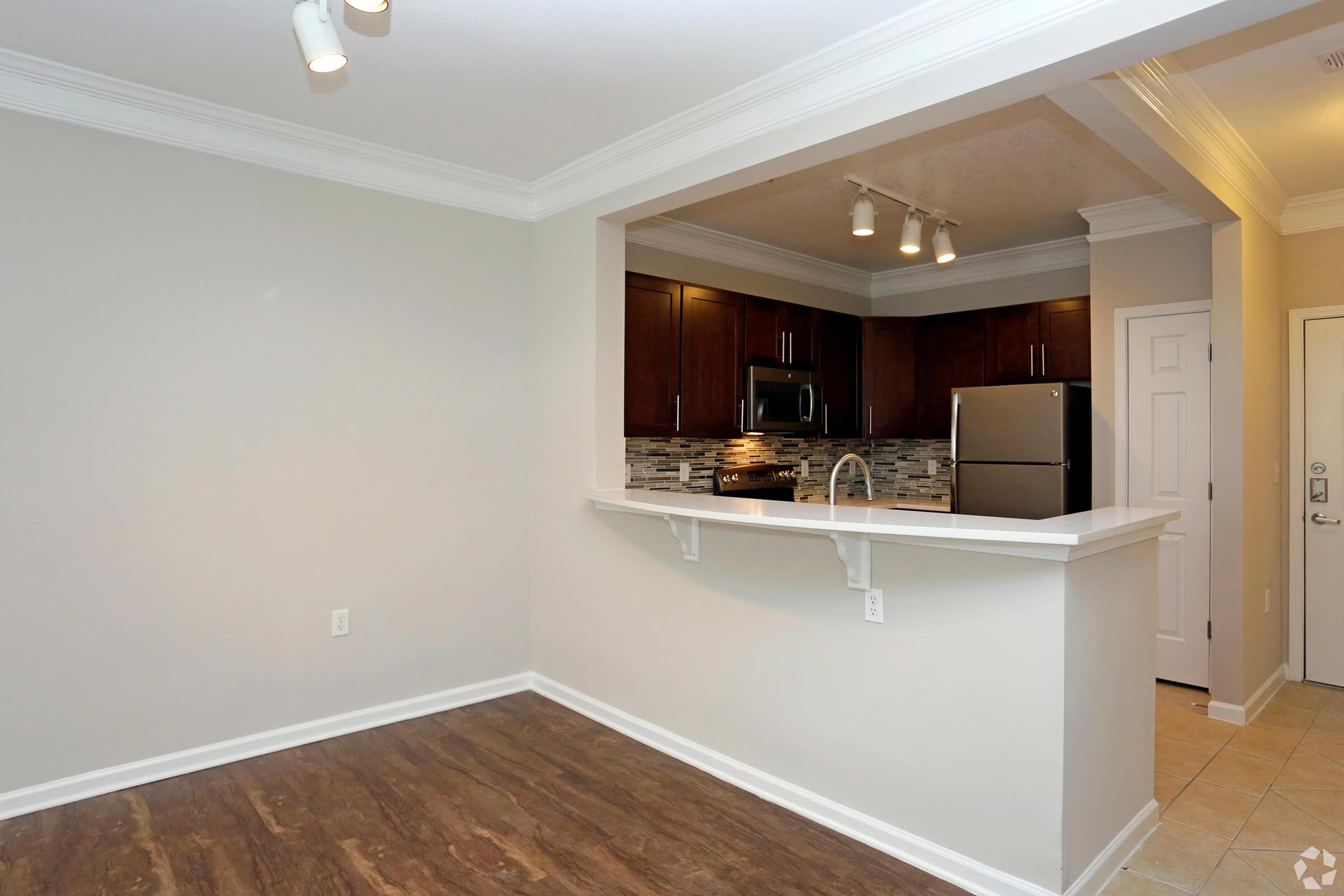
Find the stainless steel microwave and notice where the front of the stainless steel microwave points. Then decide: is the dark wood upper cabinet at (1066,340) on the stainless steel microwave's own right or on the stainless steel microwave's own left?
on the stainless steel microwave's own left

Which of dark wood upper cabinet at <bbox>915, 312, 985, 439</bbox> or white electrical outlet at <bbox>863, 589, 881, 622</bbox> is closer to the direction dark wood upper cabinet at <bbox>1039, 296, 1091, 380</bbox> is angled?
the white electrical outlet

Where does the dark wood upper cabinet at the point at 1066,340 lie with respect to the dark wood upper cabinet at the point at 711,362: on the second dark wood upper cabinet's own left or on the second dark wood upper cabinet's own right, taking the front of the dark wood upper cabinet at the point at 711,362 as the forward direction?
on the second dark wood upper cabinet's own left

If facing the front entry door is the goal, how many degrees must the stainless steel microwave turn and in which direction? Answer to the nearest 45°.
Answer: approximately 45° to its left

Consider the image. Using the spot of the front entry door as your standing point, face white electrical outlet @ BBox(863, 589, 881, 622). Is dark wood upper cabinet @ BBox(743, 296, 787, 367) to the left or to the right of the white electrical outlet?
right

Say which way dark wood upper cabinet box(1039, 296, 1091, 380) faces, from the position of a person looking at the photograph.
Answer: facing the viewer and to the left of the viewer

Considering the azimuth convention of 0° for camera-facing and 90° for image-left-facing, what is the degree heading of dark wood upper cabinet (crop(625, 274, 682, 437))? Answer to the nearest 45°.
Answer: approximately 315°

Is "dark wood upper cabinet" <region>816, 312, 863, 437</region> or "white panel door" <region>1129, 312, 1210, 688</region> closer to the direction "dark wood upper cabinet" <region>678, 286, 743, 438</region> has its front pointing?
the white panel door

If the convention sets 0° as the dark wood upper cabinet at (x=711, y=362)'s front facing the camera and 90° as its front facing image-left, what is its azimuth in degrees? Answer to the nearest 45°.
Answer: approximately 315°

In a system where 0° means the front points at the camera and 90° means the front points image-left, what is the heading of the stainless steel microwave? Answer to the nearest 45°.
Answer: approximately 315°

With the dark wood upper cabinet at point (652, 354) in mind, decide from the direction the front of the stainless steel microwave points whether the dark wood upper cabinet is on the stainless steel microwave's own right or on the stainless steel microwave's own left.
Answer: on the stainless steel microwave's own right
